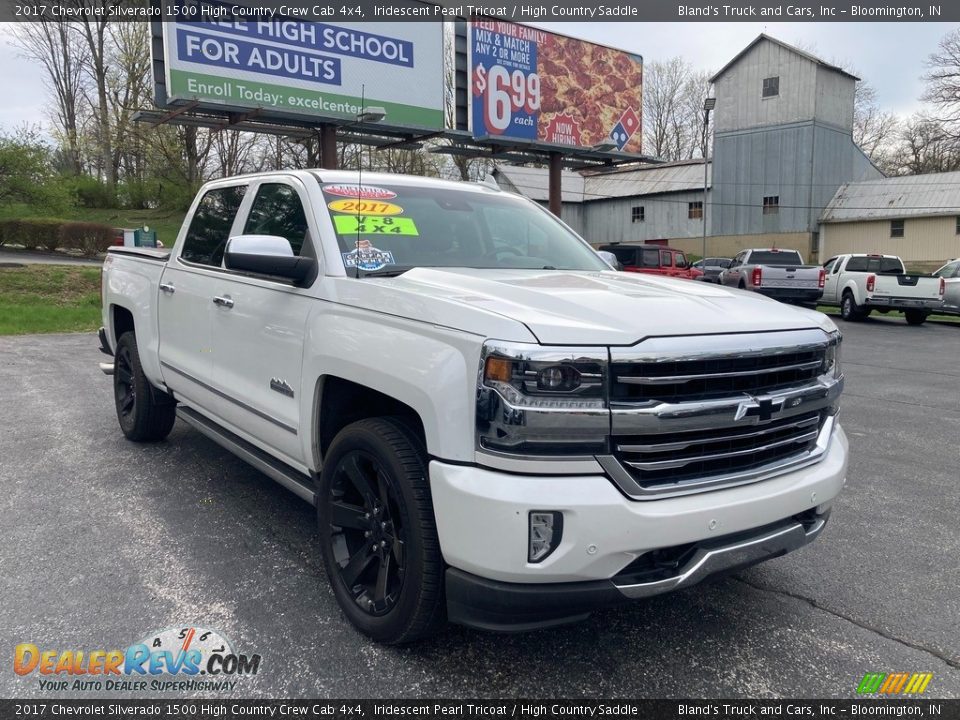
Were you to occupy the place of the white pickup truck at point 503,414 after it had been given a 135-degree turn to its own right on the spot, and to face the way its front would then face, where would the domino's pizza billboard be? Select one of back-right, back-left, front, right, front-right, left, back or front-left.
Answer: right

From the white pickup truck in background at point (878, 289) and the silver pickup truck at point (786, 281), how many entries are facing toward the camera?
0

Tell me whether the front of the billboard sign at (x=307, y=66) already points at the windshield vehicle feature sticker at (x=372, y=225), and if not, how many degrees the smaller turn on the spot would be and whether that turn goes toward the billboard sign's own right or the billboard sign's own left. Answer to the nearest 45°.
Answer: approximately 45° to the billboard sign's own right

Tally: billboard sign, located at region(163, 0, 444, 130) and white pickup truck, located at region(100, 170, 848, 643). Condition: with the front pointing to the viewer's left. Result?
0

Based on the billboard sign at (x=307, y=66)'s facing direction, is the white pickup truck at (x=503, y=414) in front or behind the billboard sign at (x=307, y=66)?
in front

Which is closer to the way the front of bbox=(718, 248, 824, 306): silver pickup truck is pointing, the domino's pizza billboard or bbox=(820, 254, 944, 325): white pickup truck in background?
the domino's pizza billboard

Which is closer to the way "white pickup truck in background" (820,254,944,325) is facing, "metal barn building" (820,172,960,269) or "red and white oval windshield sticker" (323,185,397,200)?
the metal barn building

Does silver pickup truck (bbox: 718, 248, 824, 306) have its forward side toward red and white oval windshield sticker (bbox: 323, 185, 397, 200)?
no

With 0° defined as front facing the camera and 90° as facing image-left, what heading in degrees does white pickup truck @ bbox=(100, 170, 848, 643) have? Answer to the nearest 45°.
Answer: approximately 315°

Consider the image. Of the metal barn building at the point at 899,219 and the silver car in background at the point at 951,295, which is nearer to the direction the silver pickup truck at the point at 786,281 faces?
the metal barn building

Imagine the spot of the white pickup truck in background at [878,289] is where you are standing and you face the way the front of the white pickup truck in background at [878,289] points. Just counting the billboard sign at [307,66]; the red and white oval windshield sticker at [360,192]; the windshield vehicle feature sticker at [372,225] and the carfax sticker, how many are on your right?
0

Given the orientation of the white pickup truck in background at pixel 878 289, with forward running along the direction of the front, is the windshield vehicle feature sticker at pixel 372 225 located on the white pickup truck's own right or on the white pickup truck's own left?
on the white pickup truck's own left

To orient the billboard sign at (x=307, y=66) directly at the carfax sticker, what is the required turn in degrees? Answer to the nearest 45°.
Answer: approximately 45° to its right

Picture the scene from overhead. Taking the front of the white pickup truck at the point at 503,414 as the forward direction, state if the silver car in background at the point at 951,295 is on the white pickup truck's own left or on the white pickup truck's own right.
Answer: on the white pickup truck's own left

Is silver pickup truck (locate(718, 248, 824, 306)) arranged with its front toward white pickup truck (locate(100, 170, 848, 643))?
no

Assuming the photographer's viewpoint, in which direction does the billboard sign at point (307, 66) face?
facing the viewer and to the right of the viewer

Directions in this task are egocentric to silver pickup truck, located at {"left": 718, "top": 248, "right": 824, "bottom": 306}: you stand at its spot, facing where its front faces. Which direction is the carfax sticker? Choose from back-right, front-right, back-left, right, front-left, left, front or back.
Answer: back-left

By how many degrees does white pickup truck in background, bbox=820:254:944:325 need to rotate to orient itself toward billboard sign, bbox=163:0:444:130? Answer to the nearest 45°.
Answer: approximately 45° to its left

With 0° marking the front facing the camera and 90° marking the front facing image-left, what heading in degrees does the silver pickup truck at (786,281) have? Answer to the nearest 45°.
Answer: approximately 135°
